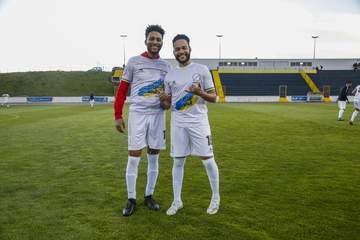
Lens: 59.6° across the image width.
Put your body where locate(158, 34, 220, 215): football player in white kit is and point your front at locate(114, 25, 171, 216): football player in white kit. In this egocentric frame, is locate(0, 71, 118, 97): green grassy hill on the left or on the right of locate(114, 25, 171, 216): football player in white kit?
right

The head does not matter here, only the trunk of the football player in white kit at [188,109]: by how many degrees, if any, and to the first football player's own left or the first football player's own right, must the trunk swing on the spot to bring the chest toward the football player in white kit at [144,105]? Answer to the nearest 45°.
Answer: approximately 90° to the first football player's own right

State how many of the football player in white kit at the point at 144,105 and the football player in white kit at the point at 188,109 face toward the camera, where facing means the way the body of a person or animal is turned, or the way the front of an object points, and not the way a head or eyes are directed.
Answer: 2

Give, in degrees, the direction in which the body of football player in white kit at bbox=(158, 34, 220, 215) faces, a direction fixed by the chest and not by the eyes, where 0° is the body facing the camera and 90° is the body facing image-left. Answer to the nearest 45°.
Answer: approximately 0°

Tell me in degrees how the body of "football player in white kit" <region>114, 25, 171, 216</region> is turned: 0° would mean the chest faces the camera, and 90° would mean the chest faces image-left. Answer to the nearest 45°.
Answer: approximately 0°

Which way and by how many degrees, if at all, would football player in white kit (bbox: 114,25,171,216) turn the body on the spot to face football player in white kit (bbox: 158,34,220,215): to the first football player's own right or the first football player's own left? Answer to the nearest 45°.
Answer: approximately 45° to the first football player's own left

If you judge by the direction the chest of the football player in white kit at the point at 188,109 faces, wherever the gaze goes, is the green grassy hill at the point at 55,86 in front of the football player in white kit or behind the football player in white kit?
behind

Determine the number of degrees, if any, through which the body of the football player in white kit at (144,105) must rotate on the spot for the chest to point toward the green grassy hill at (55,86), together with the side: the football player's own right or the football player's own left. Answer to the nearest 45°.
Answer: approximately 180°
